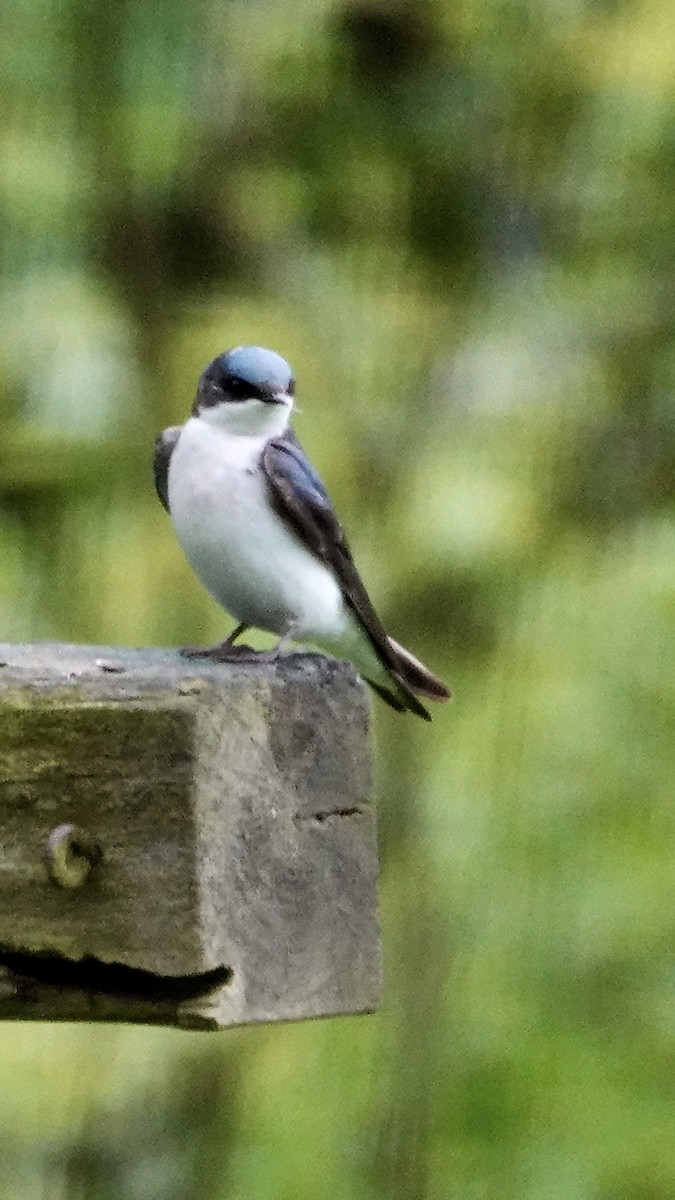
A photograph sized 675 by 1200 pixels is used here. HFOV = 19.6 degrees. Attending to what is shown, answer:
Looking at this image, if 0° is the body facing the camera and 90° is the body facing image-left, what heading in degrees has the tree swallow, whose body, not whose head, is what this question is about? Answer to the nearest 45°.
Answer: approximately 45°
